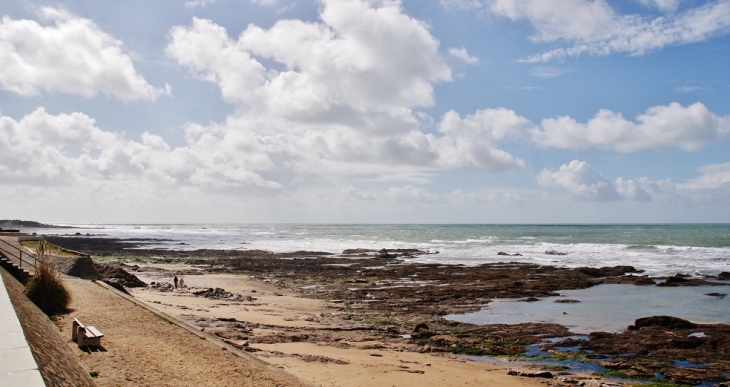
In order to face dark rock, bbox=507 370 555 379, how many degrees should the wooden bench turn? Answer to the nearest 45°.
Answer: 0° — it already faces it

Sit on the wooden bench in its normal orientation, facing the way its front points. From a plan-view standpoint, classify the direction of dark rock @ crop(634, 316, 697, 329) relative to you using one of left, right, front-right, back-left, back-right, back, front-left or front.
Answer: front

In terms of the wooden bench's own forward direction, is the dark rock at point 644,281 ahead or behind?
ahead

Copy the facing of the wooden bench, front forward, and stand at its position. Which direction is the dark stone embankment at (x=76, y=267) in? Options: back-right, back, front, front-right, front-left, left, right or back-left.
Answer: left

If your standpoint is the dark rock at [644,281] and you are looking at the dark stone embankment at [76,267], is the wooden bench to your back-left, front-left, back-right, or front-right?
front-left

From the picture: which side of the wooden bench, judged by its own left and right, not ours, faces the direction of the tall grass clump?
left

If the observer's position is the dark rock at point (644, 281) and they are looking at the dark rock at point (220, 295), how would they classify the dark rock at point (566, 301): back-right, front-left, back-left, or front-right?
front-left

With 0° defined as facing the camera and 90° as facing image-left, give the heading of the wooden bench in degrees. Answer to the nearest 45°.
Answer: approximately 270°

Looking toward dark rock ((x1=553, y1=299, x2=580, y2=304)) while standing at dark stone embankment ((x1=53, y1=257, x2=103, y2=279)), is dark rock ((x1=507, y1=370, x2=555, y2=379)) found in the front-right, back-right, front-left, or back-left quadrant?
front-right
